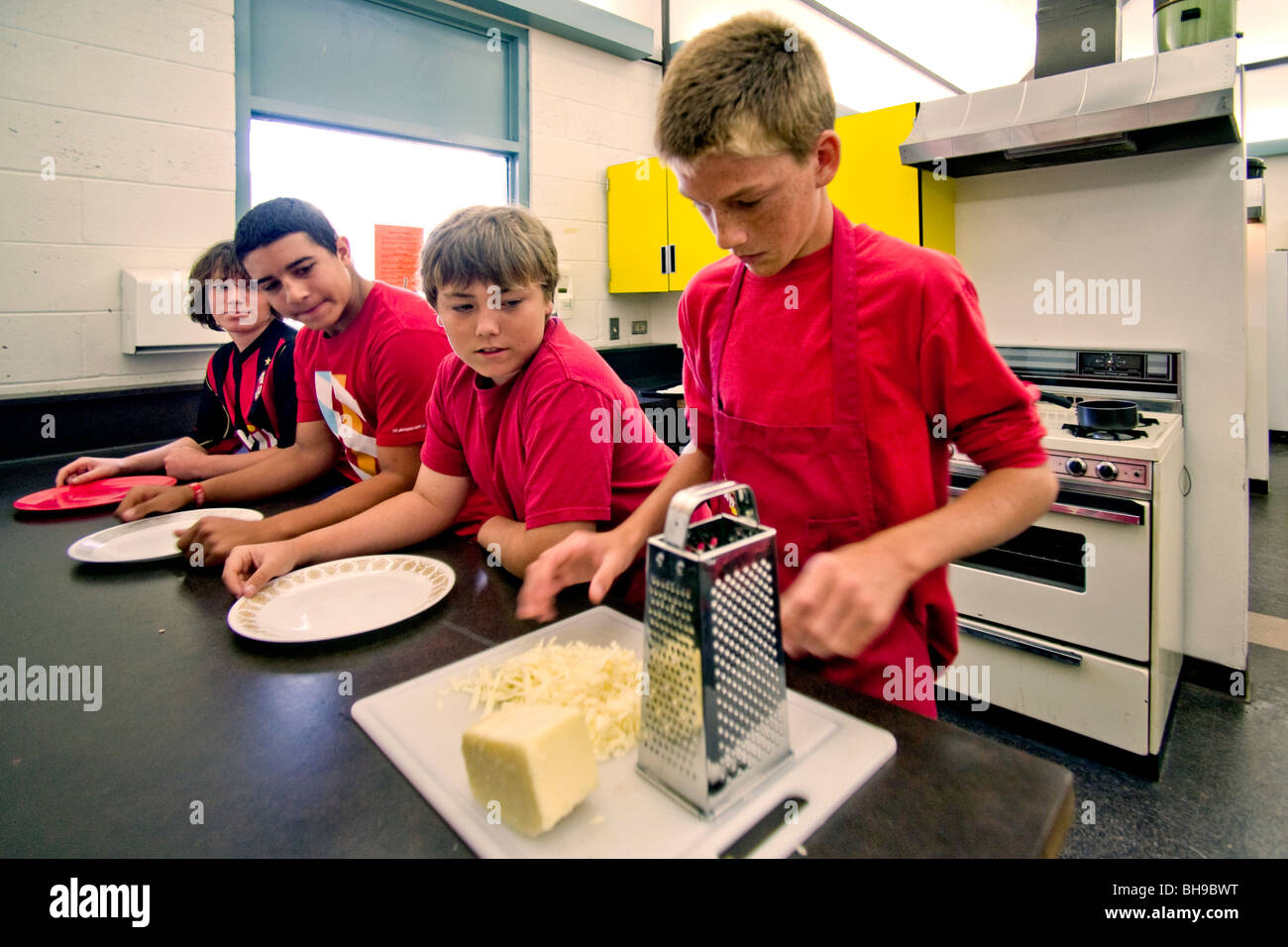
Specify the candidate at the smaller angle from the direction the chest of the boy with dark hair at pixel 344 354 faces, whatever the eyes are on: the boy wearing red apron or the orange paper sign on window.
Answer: the boy wearing red apron

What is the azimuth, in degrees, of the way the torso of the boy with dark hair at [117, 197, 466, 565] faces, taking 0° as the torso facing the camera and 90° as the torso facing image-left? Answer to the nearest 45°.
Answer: approximately 45°

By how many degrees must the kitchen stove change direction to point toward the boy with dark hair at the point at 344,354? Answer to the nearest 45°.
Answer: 0° — it already faces them

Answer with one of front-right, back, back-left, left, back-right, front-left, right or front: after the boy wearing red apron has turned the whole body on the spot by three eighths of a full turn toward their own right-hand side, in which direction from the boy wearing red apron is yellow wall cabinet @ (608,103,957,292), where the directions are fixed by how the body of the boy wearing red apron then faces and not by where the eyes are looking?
front
